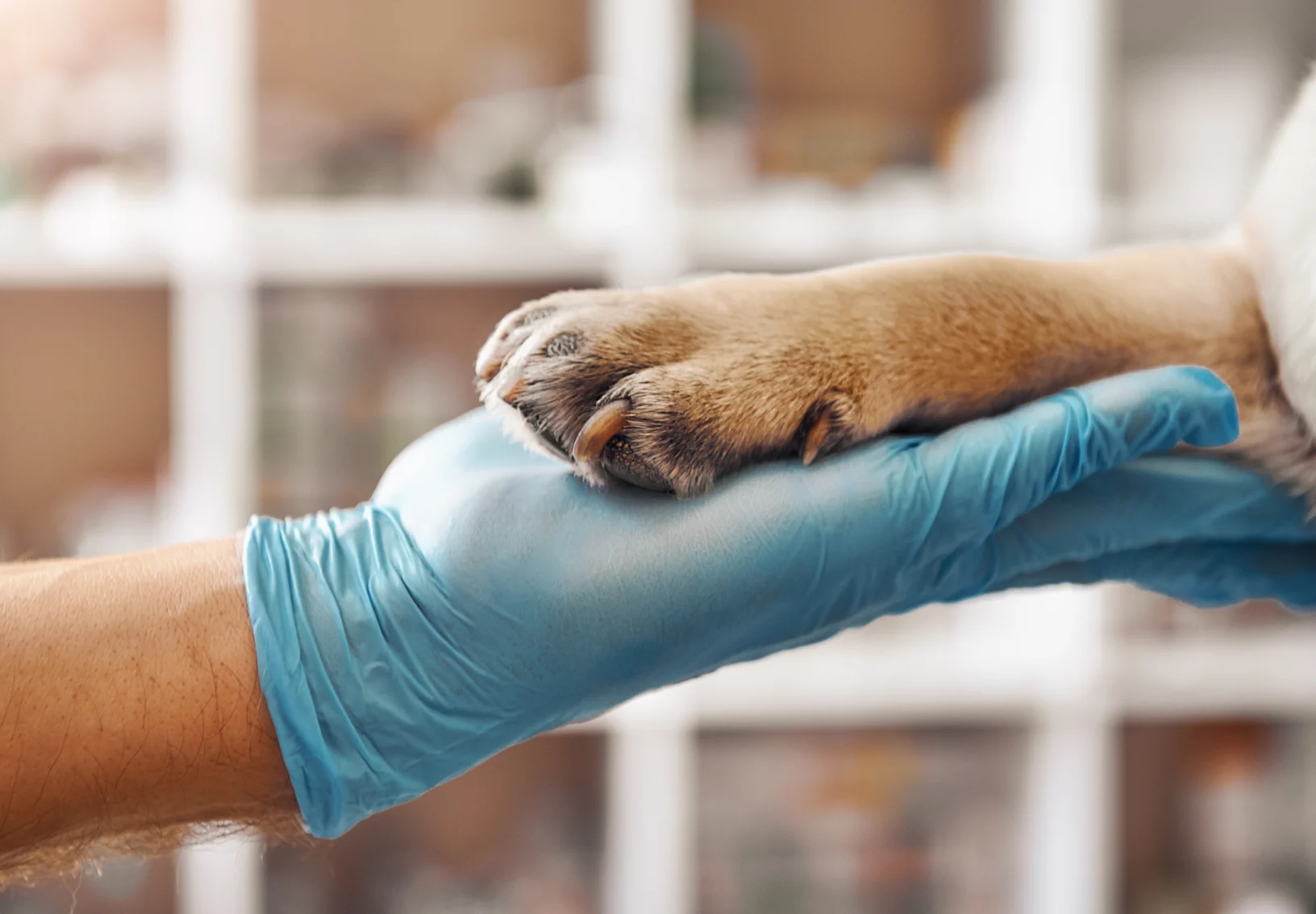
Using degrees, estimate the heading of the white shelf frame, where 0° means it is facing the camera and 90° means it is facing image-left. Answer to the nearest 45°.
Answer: approximately 0°
